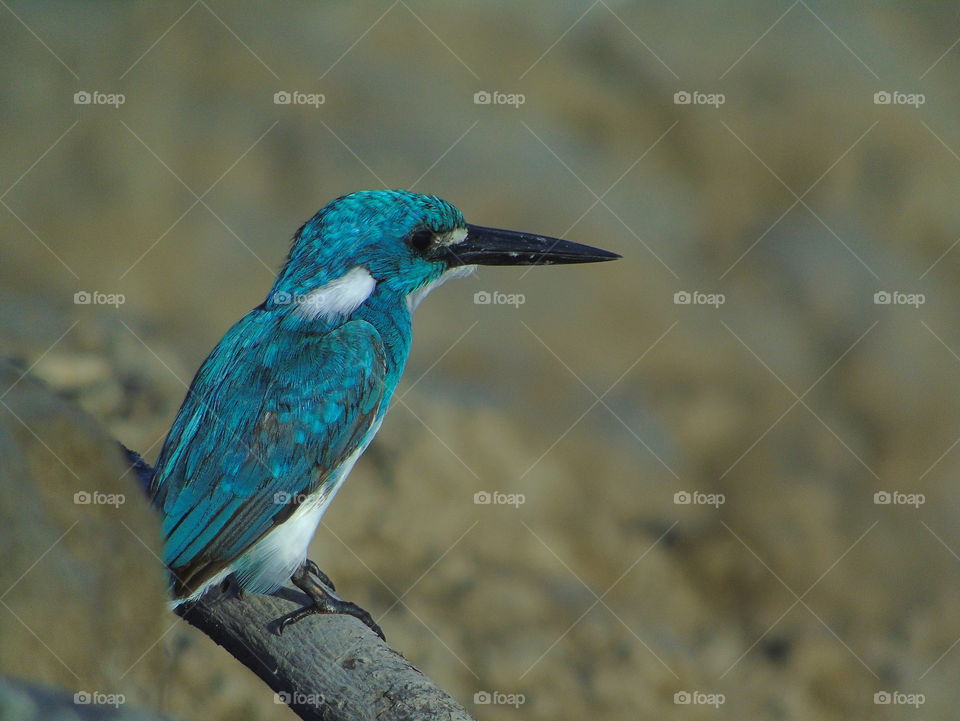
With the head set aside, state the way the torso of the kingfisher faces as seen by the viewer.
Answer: to the viewer's right
